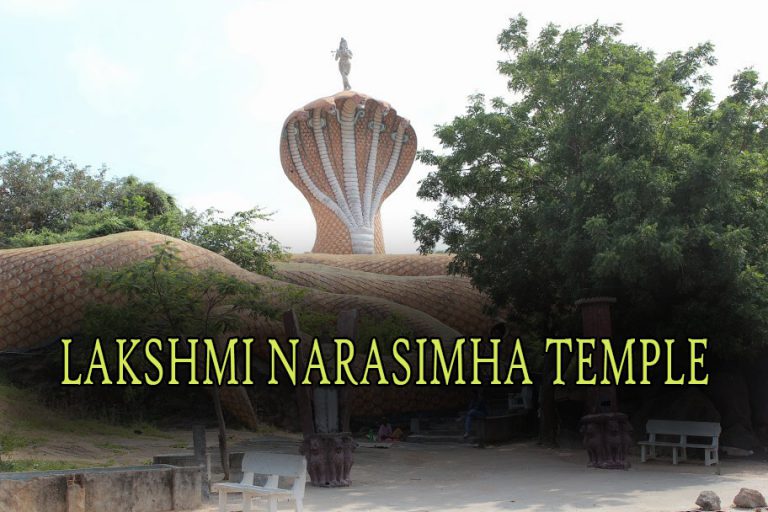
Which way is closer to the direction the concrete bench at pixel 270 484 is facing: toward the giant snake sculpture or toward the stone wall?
the stone wall

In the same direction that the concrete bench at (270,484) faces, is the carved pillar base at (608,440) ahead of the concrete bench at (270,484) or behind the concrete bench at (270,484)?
behind

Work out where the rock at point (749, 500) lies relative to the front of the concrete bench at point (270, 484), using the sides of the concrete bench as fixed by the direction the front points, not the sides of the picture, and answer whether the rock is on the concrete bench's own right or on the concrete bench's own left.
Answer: on the concrete bench's own left

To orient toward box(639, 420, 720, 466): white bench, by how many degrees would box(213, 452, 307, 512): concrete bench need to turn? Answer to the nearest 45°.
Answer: approximately 180°

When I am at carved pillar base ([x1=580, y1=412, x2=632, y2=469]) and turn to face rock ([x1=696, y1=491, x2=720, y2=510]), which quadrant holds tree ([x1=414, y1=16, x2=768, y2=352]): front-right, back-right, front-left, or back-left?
back-left

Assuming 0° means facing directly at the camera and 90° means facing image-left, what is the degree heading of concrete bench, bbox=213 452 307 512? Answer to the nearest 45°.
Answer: approximately 45°

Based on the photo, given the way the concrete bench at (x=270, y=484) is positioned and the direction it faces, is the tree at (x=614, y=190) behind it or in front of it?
behind

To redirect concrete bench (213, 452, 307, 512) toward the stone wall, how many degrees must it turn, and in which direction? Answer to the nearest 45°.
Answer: approximately 45° to its right
